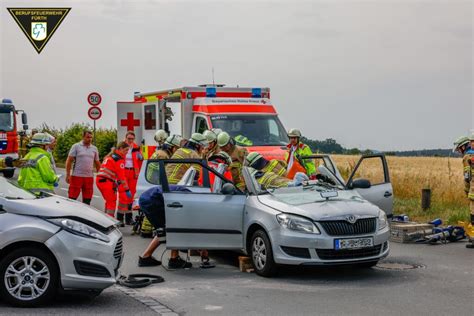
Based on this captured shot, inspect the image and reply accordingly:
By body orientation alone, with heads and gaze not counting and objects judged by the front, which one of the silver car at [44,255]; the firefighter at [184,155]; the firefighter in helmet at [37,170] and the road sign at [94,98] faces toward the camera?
the road sign

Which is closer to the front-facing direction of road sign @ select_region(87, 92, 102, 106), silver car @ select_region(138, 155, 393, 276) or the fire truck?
the silver car

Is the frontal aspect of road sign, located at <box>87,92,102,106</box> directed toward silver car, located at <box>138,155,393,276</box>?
yes

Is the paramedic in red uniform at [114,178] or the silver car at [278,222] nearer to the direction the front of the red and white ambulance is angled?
the silver car

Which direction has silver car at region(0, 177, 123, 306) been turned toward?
to the viewer's right

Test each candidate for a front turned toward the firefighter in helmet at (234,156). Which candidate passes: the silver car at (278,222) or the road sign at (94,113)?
the road sign

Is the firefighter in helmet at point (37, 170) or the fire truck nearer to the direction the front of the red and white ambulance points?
the firefighter in helmet

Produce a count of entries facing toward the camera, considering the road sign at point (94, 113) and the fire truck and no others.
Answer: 2

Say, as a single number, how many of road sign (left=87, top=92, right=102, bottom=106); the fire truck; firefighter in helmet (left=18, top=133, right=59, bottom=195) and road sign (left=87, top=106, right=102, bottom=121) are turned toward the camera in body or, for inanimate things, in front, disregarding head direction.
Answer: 3

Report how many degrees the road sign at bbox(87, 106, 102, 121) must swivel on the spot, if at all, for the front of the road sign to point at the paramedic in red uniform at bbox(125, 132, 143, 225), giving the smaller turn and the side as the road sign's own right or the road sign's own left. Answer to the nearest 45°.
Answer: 0° — it already faces them
